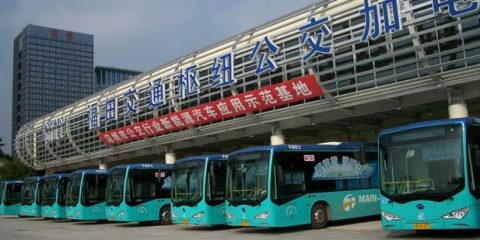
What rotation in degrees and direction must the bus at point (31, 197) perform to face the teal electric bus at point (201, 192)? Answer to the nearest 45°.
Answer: approximately 45° to its left

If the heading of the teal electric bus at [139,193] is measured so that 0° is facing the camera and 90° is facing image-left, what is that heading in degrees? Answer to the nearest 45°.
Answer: approximately 45°

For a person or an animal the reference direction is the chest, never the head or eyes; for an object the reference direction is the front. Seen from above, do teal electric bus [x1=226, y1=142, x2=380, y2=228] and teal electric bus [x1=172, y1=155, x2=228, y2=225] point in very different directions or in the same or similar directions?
same or similar directions

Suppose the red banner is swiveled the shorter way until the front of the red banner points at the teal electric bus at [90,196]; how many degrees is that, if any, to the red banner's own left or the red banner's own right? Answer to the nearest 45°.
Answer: approximately 45° to the red banner's own right

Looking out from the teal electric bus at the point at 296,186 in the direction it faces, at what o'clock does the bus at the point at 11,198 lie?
The bus is roughly at 3 o'clock from the teal electric bus.

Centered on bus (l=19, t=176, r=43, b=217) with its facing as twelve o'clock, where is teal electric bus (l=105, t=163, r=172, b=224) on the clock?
The teal electric bus is roughly at 10 o'clock from the bus.

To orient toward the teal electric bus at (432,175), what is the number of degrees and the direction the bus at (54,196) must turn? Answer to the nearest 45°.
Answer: approximately 45° to its left

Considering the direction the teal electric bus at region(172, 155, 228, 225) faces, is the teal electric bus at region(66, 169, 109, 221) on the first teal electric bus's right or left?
on its right

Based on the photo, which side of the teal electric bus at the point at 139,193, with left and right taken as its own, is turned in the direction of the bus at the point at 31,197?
right

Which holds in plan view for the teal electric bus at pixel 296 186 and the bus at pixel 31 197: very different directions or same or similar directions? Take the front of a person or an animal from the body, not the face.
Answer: same or similar directions

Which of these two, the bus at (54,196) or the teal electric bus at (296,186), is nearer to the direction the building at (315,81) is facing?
the teal electric bus

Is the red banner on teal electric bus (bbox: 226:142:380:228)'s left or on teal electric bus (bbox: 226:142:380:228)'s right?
on its right

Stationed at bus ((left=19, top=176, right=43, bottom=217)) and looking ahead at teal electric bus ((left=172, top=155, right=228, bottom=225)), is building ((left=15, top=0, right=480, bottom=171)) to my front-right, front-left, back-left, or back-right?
front-left

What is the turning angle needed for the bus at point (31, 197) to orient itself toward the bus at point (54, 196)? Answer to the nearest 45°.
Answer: approximately 45° to its left

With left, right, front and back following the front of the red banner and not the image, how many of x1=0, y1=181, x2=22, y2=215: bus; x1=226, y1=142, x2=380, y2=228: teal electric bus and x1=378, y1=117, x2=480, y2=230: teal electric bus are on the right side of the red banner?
1

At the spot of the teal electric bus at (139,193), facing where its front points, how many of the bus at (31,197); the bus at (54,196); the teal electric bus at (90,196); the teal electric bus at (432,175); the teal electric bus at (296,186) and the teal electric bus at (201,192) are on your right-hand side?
3

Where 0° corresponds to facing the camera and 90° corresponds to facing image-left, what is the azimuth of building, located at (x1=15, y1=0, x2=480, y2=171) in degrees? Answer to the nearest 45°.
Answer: approximately 45°
